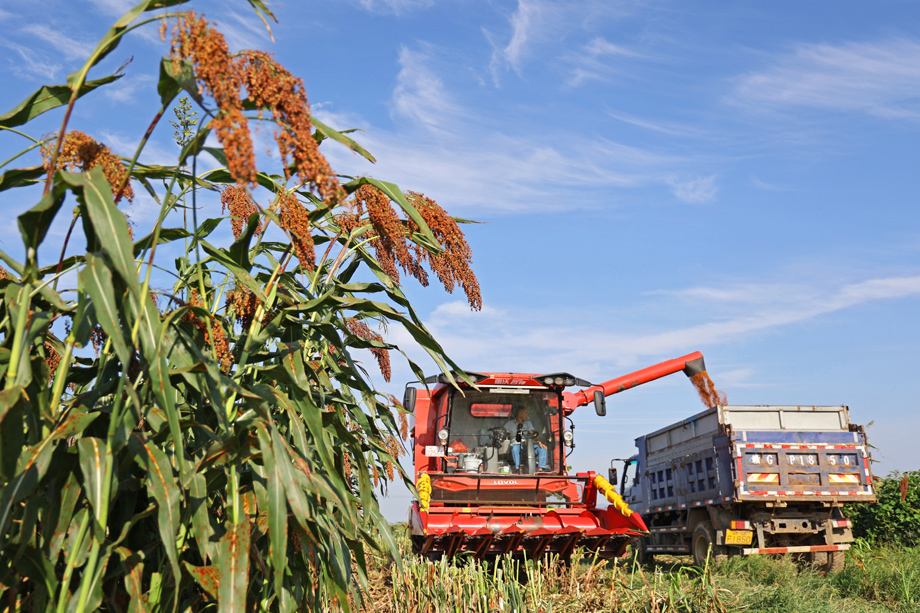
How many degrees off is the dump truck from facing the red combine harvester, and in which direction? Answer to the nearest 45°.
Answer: approximately 90° to its left

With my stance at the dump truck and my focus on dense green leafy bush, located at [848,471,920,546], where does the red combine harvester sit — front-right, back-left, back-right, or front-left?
back-left

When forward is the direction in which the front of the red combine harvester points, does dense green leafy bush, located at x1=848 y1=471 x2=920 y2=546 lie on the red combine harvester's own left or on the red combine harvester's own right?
on the red combine harvester's own left

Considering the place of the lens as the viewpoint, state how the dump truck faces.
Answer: facing away from the viewer and to the left of the viewer

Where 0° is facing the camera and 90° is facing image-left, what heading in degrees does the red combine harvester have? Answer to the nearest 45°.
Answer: approximately 0°

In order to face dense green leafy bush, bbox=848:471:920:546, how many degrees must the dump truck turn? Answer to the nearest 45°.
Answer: approximately 90° to its right

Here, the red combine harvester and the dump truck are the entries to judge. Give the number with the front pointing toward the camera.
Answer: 1

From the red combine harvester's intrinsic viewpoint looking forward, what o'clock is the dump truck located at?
The dump truck is roughly at 8 o'clock from the red combine harvester.
